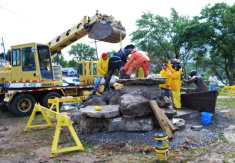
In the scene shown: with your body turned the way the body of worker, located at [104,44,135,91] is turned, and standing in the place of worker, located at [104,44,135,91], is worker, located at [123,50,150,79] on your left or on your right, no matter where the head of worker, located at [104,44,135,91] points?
on your right

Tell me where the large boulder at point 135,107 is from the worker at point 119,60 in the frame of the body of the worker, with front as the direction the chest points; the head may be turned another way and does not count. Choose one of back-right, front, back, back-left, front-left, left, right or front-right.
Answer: right

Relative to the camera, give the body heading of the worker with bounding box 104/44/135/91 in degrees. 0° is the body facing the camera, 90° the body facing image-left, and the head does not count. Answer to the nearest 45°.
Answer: approximately 270°

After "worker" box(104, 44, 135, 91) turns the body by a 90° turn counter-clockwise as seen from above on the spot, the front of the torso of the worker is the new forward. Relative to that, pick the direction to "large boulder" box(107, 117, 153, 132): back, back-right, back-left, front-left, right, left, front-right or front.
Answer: back

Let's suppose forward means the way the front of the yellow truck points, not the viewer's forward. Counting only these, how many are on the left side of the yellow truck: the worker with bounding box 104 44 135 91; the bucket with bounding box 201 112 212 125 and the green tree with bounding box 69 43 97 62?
1

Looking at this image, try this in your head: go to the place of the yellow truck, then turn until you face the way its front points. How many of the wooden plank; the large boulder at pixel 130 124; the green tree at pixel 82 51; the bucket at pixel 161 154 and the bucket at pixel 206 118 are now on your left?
1

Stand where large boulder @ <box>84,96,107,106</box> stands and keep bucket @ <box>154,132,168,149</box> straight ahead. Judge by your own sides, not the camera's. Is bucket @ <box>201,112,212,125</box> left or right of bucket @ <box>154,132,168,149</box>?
left
